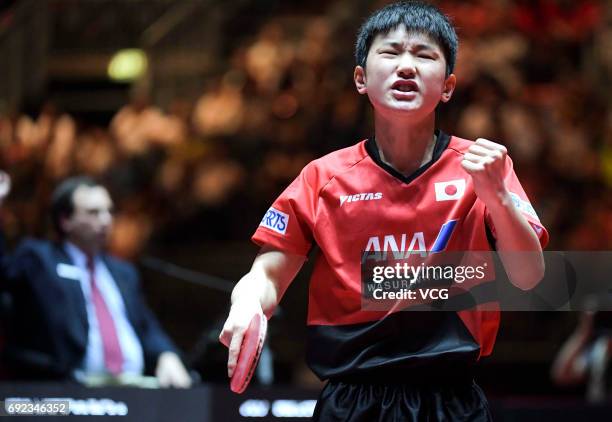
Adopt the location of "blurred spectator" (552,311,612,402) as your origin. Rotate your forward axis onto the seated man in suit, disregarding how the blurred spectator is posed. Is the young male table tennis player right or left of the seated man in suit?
left

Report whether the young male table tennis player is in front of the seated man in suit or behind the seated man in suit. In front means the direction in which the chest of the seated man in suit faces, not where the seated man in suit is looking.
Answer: in front

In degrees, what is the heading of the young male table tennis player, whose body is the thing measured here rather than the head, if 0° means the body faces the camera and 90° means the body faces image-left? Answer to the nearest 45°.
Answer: approximately 0°

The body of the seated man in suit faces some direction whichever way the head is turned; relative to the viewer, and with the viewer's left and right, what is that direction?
facing the viewer and to the right of the viewer

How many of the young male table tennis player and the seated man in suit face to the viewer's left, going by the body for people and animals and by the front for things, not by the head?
0

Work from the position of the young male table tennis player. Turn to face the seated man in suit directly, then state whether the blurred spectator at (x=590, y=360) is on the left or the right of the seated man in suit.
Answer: right

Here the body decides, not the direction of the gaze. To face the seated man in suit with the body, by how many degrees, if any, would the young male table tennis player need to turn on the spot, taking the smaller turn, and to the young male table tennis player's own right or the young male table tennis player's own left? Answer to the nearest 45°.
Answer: approximately 135° to the young male table tennis player's own right

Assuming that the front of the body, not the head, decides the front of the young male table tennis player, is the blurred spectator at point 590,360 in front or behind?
behind

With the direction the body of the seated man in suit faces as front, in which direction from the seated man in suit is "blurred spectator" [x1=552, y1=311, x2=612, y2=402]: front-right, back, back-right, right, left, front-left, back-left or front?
front-left
